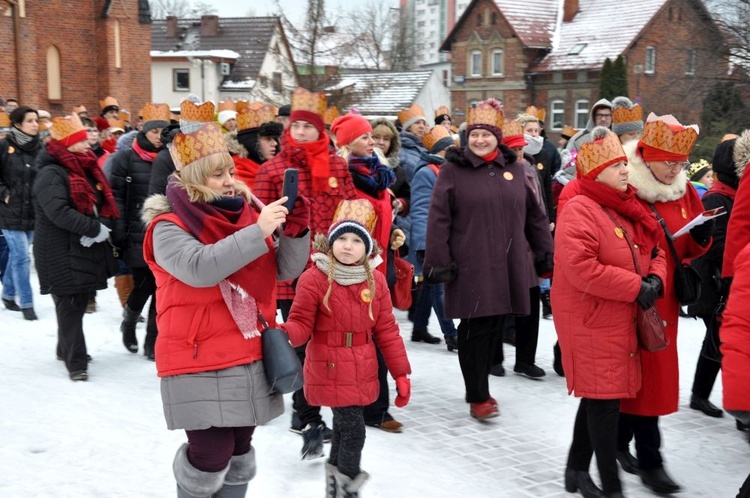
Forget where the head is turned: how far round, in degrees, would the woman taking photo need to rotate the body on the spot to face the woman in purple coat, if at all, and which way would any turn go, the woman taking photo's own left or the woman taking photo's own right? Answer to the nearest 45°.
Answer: approximately 90° to the woman taking photo's own left

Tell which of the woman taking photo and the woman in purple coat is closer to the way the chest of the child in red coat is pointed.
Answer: the woman taking photo

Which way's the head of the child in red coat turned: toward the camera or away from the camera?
toward the camera

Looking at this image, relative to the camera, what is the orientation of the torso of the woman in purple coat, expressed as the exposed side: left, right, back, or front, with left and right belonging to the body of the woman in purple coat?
front

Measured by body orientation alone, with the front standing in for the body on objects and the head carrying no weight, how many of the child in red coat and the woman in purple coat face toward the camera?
2

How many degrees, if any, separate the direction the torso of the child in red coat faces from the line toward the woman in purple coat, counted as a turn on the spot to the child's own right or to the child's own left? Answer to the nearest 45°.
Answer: approximately 135° to the child's own left

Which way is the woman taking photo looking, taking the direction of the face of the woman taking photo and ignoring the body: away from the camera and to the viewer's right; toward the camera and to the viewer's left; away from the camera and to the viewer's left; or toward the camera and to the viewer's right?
toward the camera and to the viewer's right

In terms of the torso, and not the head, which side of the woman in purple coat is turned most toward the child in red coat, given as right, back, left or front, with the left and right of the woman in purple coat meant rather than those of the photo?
front

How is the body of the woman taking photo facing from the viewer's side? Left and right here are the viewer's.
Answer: facing the viewer and to the right of the viewer

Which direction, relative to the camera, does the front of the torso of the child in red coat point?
toward the camera

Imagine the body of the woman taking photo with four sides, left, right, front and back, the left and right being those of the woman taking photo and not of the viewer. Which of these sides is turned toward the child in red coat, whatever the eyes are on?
left

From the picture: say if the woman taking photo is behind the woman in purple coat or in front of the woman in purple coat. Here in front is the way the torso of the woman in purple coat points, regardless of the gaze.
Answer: in front
